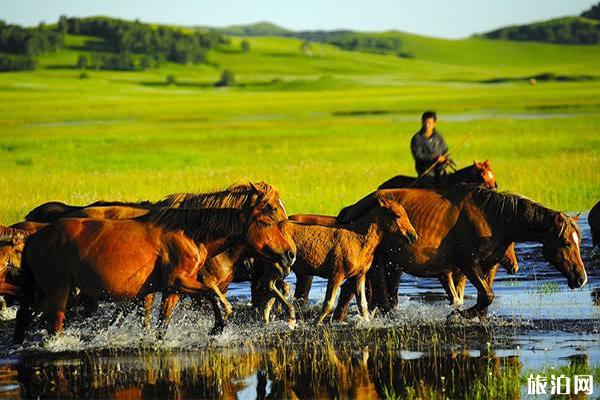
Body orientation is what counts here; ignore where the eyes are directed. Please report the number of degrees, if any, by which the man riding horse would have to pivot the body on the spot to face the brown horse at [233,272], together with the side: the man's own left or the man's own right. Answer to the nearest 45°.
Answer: approximately 90° to the man's own right

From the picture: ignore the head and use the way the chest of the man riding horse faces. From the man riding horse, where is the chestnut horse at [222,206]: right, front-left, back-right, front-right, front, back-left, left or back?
right

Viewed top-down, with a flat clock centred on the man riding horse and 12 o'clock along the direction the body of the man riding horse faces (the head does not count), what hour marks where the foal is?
The foal is roughly at 2 o'clock from the man riding horse.

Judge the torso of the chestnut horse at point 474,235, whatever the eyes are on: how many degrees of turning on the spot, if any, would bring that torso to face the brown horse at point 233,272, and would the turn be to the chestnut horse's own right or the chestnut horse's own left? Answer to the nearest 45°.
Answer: approximately 180°

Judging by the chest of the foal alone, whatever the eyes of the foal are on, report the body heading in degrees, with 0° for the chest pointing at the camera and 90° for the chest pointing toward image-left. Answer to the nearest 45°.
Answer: approximately 270°

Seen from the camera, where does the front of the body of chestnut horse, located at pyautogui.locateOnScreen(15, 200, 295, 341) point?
to the viewer's right

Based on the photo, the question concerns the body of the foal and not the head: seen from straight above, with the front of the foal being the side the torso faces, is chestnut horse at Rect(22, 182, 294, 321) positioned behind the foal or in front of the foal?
behind

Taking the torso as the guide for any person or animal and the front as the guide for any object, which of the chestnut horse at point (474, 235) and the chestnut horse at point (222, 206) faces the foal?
the chestnut horse at point (222, 206)

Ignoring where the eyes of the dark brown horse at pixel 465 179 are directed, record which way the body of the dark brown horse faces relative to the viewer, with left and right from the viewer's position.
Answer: facing to the right of the viewer

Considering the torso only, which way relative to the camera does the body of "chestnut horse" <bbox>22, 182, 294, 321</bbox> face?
to the viewer's right

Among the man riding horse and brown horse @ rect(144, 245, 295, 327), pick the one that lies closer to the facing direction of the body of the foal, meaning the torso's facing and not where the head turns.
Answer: the man riding horse

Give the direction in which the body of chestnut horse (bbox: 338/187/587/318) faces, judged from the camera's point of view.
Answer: to the viewer's right

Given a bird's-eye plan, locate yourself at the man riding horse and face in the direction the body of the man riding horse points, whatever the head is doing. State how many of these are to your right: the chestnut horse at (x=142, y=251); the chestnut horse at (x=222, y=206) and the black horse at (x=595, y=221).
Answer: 2

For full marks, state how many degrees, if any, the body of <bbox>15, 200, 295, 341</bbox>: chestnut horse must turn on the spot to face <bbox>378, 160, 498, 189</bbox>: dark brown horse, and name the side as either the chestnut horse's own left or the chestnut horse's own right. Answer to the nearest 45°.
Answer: approximately 45° to the chestnut horse's own left
